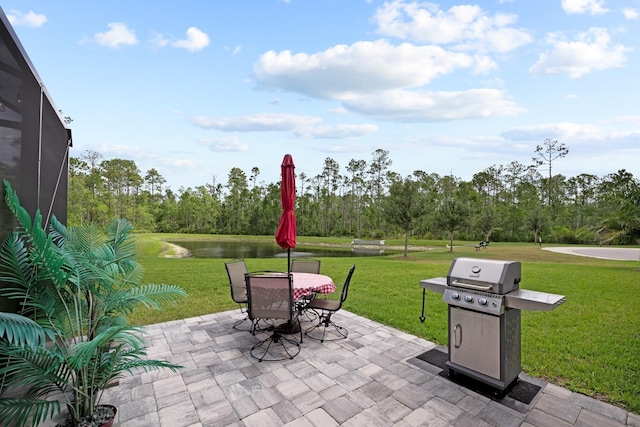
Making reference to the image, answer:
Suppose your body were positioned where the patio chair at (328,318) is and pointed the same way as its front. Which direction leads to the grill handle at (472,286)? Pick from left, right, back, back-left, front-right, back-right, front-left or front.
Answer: back-left

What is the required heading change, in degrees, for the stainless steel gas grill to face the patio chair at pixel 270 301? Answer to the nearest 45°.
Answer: approximately 45° to its right

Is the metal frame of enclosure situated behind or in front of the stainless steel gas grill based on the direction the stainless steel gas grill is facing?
in front

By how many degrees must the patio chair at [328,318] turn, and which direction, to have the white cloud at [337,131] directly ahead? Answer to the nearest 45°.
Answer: approximately 90° to its right

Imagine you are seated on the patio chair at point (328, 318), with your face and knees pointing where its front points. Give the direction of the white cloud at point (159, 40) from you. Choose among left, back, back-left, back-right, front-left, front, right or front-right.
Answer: front-right

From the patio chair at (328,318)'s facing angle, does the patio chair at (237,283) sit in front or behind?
in front

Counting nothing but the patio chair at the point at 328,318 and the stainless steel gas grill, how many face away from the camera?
0

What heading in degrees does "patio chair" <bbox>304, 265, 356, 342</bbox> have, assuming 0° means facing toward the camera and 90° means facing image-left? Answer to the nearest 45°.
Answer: approximately 90°

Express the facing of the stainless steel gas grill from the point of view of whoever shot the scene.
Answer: facing the viewer and to the left of the viewer

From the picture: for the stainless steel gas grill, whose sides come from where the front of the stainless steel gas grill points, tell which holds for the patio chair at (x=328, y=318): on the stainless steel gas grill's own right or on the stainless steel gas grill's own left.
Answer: on the stainless steel gas grill's own right

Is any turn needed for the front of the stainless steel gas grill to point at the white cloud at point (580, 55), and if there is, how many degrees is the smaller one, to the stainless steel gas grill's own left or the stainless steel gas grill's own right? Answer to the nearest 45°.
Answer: approximately 135° to the stainless steel gas grill's own right
